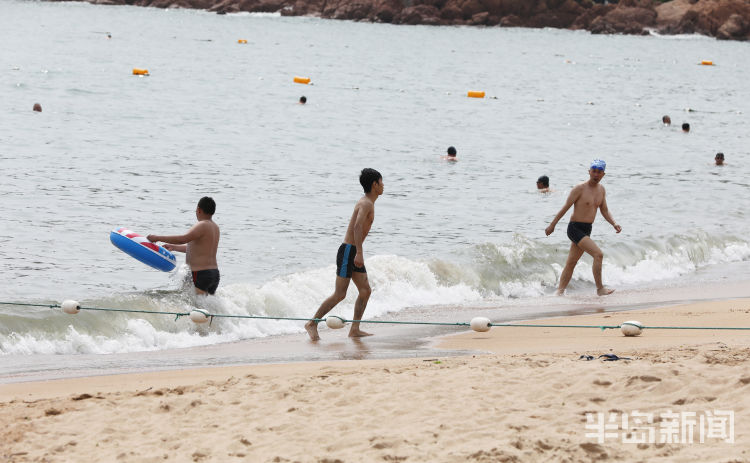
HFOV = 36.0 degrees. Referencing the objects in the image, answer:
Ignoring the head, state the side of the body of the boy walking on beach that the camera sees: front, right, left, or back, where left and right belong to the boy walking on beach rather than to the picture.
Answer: right

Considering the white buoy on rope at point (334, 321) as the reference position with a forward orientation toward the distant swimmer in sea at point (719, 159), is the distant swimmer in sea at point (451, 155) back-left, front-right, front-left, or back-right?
front-left

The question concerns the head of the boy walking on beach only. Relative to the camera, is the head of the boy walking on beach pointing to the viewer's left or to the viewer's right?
to the viewer's right

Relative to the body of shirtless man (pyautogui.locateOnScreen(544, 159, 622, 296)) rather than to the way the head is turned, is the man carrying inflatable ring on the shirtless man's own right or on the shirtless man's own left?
on the shirtless man's own right

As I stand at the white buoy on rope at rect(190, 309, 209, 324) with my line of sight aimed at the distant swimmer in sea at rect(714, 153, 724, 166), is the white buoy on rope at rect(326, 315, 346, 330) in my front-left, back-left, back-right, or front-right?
front-right

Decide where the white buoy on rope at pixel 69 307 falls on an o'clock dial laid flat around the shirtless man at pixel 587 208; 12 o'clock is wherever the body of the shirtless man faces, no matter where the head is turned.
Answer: The white buoy on rope is roughly at 3 o'clock from the shirtless man.

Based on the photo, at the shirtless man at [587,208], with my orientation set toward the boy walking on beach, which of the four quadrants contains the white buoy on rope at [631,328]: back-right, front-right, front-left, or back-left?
front-left

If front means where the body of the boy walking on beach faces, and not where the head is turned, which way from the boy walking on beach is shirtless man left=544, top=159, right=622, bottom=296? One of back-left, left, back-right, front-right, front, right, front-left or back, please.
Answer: front-left

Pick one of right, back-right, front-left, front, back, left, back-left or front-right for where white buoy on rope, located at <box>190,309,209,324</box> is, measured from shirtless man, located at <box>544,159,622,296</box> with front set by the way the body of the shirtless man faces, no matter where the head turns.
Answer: right
